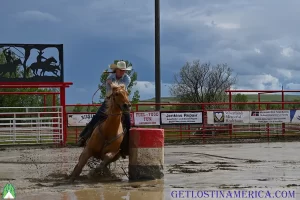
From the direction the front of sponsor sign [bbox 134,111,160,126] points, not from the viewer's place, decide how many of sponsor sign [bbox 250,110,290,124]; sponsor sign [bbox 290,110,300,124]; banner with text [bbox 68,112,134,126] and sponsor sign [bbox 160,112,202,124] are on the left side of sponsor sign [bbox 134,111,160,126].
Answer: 3

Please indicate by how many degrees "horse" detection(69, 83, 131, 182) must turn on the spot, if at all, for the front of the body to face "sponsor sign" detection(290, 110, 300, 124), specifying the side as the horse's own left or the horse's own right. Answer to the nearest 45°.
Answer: approximately 135° to the horse's own left

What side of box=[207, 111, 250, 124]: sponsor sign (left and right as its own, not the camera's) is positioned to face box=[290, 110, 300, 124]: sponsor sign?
left

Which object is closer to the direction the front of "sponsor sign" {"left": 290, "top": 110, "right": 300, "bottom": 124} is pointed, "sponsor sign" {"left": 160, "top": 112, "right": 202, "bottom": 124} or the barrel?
the barrel

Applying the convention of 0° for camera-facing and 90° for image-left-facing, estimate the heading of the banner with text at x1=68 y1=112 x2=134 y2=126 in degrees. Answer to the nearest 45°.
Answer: approximately 0°

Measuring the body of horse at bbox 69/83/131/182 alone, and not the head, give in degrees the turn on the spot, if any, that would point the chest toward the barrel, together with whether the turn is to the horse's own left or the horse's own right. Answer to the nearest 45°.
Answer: approximately 90° to the horse's own left

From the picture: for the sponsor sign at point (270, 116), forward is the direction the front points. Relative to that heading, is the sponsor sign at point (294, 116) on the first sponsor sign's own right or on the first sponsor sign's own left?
on the first sponsor sign's own left

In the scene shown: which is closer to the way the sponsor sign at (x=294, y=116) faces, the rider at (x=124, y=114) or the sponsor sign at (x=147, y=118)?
the rider

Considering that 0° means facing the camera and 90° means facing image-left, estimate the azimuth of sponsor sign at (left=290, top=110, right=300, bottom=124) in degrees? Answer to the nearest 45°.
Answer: approximately 0°

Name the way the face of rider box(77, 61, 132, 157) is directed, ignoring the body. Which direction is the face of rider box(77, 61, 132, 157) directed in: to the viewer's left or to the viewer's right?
to the viewer's right
